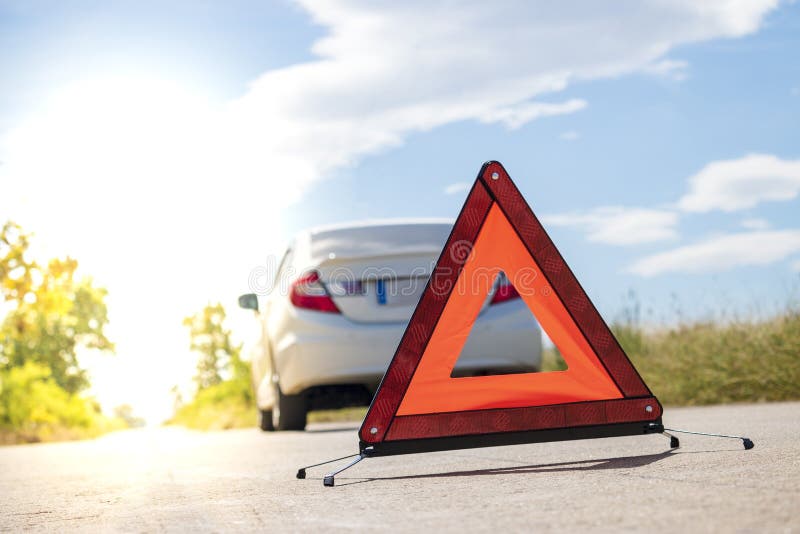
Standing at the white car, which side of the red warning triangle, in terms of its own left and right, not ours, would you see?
back

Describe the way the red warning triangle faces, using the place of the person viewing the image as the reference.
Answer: facing the viewer

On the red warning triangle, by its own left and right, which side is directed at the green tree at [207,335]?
back

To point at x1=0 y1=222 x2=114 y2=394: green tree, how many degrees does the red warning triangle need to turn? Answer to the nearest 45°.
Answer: approximately 135° to its right
